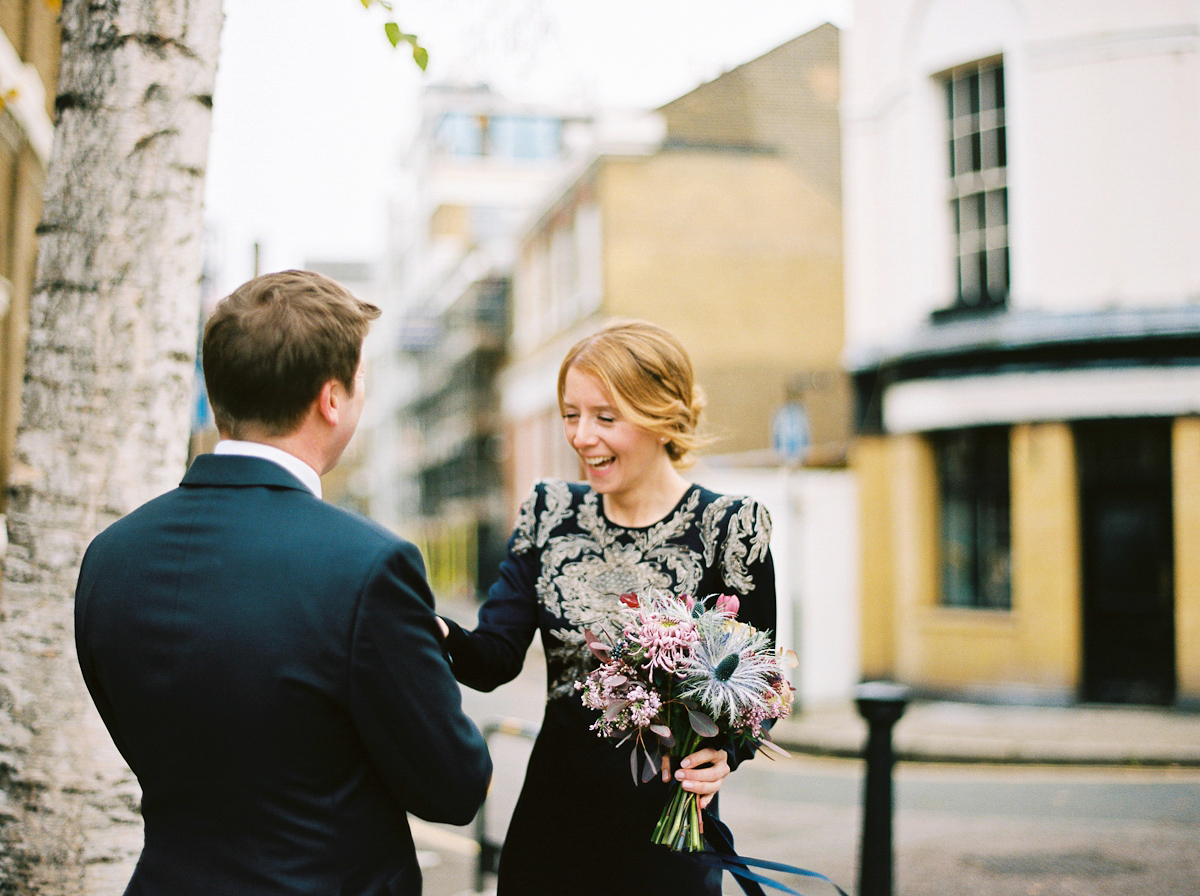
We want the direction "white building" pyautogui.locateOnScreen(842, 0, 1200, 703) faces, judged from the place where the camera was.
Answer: facing the viewer

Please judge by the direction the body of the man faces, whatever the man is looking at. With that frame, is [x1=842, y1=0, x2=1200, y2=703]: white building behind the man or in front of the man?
in front

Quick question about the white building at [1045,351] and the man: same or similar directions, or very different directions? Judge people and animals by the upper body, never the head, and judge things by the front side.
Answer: very different directions

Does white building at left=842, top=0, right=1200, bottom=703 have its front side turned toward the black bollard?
yes

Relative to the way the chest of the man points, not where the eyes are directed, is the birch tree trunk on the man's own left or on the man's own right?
on the man's own left

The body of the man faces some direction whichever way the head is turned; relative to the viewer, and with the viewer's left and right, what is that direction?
facing away from the viewer and to the right of the viewer

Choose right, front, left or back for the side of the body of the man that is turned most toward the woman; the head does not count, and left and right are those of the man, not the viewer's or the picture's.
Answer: front

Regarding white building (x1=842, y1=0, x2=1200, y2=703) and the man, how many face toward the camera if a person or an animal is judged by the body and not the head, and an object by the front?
1

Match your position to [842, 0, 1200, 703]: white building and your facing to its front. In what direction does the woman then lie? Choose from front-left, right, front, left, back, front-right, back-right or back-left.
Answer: front

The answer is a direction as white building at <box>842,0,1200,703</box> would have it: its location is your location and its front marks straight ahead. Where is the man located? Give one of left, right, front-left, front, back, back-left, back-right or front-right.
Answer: front

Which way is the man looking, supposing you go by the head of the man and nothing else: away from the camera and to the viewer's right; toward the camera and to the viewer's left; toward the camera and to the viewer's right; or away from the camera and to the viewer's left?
away from the camera and to the viewer's right

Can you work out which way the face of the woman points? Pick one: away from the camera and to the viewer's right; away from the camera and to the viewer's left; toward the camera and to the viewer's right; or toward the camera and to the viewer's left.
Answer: toward the camera and to the viewer's left
